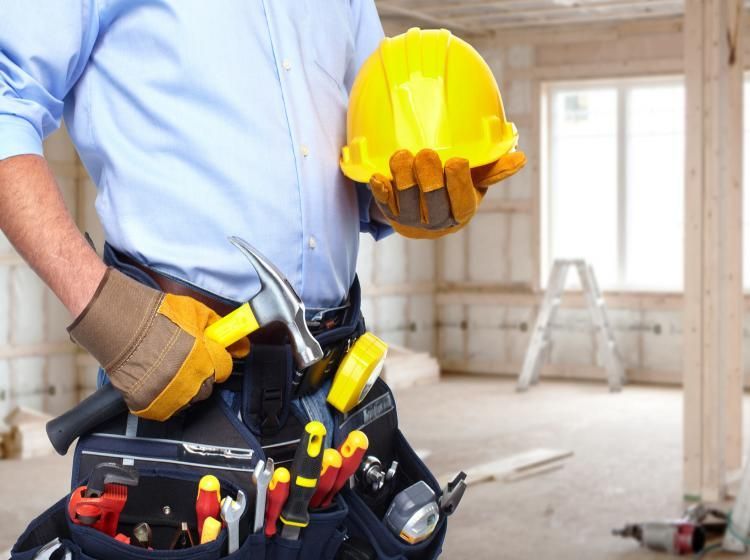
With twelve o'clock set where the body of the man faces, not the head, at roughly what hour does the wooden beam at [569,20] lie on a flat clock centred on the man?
The wooden beam is roughly at 8 o'clock from the man.

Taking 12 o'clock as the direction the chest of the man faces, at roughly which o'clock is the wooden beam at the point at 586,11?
The wooden beam is roughly at 8 o'clock from the man.

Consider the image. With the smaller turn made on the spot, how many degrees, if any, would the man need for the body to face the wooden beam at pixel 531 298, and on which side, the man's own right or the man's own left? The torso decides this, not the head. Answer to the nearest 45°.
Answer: approximately 135° to the man's own left

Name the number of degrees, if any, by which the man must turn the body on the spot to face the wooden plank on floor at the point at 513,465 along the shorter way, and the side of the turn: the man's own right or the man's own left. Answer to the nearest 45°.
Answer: approximately 135° to the man's own left

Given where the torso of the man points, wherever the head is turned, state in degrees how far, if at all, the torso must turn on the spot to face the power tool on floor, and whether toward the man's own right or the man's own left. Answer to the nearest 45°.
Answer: approximately 90° to the man's own left

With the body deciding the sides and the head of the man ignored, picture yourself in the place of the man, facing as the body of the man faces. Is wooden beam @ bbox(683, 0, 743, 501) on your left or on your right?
on your left
